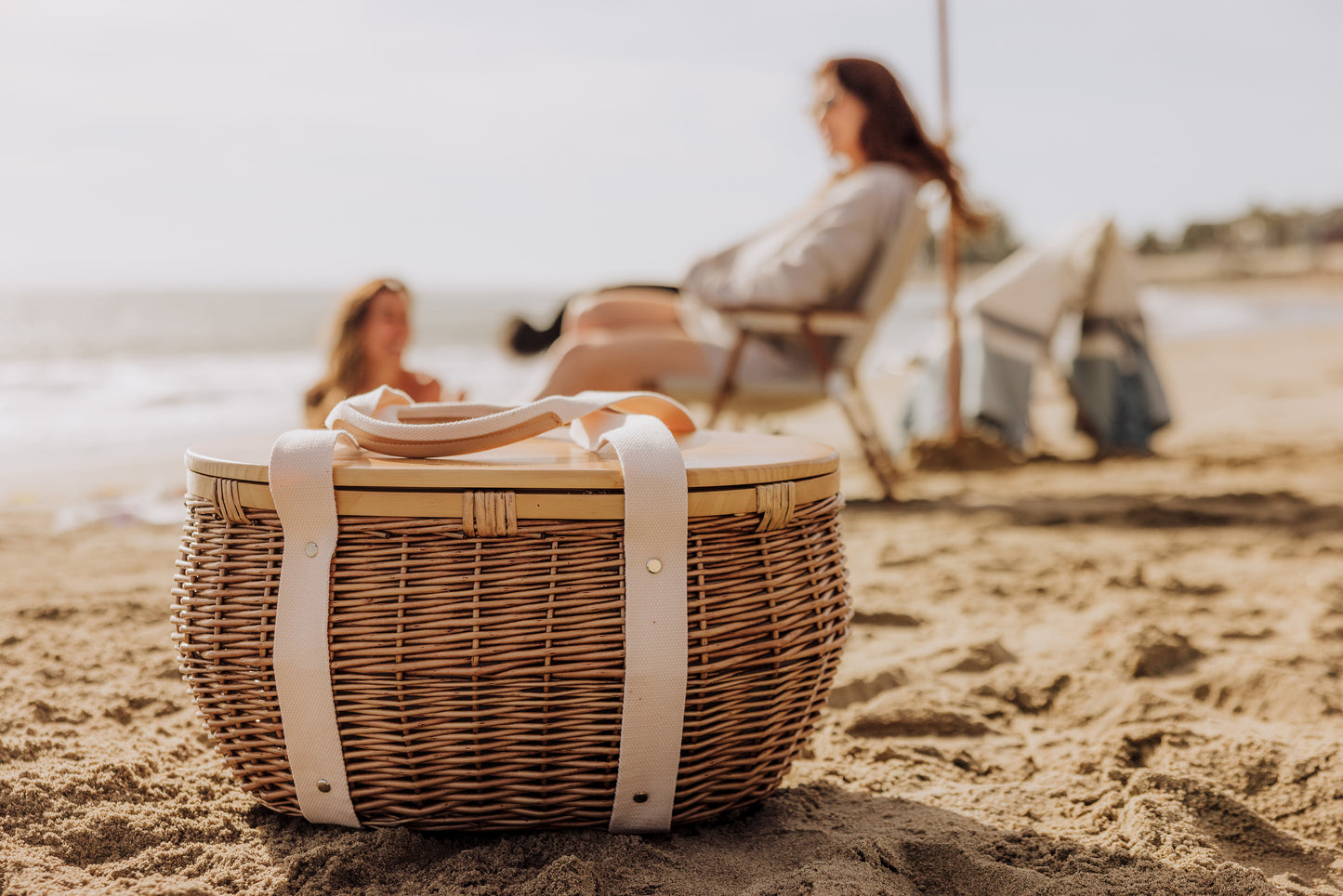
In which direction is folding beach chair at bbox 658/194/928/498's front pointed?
to the viewer's left

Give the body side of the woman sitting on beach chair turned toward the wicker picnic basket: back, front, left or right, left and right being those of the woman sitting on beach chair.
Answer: left

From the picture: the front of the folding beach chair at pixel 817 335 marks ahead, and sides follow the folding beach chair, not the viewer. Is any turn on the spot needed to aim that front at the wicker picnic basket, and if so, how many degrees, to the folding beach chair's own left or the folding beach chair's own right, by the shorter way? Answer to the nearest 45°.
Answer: approximately 90° to the folding beach chair's own left

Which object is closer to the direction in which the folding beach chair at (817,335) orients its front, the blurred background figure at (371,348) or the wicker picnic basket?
the blurred background figure

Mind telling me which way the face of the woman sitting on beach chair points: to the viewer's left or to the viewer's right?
to the viewer's left

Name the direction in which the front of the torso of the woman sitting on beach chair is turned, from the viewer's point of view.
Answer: to the viewer's left
